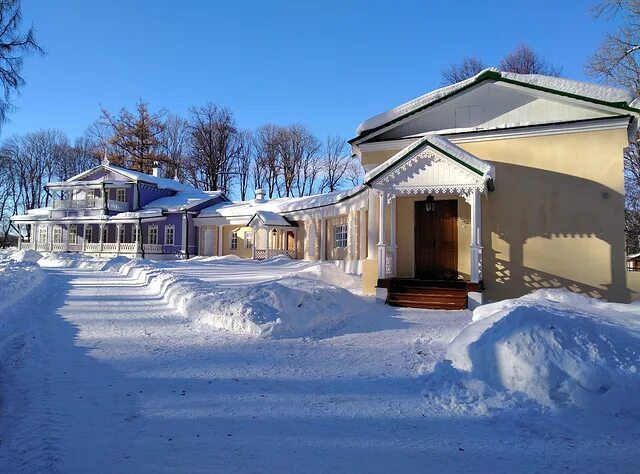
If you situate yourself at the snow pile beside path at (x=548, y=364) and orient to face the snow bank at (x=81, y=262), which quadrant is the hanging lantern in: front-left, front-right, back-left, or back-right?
front-right

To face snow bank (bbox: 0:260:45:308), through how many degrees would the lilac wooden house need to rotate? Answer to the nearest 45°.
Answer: approximately 45° to its left

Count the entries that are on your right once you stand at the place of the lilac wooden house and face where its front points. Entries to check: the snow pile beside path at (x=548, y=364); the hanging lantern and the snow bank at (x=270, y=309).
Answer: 0

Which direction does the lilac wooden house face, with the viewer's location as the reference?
facing the viewer and to the left of the viewer

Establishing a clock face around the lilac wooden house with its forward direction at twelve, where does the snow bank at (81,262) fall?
The snow bank is roughly at 11 o'clock from the lilac wooden house.

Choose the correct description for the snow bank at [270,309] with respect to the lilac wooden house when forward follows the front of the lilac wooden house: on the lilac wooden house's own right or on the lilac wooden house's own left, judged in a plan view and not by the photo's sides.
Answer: on the lilac wooden house's own left

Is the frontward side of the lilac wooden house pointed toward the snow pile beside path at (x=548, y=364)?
no

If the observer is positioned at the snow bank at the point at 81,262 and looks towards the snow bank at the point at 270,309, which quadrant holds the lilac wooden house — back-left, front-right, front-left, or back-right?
back-left

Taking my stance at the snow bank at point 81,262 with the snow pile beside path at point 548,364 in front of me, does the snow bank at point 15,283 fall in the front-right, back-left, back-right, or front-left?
front-right

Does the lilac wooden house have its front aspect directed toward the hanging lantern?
no
